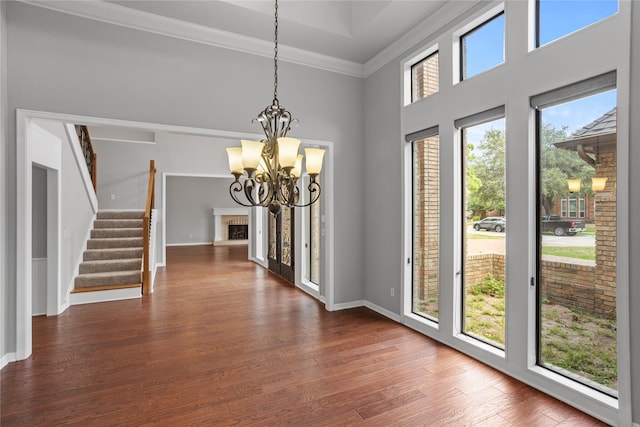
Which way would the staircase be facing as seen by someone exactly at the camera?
facing the viewer

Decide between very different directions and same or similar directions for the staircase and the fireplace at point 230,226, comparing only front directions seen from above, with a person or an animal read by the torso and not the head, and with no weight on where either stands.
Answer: same or similar directions

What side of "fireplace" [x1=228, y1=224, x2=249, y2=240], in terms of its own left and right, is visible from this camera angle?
front

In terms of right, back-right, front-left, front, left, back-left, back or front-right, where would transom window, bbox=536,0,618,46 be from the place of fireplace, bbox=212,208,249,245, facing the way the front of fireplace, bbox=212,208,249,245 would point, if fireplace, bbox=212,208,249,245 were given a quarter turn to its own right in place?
left

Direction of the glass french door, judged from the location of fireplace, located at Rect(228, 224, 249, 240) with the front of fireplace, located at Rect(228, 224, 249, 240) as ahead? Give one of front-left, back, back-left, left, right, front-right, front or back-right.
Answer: front

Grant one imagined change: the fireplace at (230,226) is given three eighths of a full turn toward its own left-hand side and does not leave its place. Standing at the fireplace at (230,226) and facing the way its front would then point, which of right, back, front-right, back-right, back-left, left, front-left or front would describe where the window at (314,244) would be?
back-right

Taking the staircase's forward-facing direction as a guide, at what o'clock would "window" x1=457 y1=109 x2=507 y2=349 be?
The window is roughly at 11 o'clock from the staircase.

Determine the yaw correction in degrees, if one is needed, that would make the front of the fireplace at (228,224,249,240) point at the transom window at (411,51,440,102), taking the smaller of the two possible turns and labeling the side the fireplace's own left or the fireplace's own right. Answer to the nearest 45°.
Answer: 0° — it already faces it

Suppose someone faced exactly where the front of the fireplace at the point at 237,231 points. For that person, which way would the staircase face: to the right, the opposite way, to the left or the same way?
the same way

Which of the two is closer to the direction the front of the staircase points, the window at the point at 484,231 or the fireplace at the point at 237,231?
the window

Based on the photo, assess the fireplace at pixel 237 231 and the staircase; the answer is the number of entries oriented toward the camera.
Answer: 2

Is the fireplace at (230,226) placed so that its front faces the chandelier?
yes
